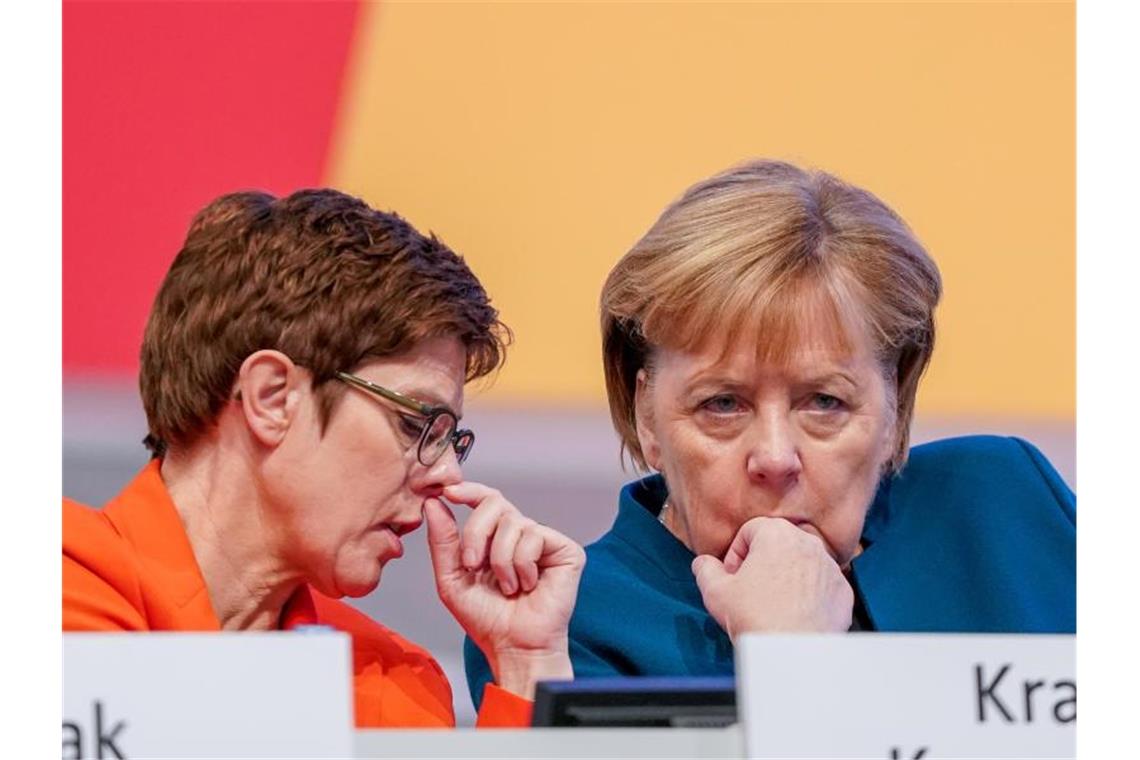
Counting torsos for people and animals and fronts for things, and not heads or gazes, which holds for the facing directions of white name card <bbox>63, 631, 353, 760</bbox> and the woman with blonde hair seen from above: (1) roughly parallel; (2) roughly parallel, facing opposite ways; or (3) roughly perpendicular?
roughly parallel

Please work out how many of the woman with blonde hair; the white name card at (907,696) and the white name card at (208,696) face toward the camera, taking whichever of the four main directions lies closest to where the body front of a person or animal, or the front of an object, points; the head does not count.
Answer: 3

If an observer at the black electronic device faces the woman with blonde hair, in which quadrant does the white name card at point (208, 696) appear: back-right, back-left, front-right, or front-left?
back-left

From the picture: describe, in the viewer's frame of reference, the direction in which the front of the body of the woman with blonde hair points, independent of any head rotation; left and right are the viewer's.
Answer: facing the viewer

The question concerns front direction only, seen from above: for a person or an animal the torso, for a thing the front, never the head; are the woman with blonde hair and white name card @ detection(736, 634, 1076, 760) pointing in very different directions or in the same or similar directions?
same or similar directions

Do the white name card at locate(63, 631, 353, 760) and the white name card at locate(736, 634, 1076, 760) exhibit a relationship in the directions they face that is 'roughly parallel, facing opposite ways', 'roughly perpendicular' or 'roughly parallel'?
roughly parallel

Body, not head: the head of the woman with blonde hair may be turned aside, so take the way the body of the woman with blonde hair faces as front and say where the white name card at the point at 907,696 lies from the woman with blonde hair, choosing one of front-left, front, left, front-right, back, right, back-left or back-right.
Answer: front

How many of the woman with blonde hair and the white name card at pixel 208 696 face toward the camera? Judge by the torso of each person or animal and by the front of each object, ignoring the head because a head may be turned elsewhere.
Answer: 2

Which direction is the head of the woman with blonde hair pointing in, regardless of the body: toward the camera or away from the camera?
toward the camera

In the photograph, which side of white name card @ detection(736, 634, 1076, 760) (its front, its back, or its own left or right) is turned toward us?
front

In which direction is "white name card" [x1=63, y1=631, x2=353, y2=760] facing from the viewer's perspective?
toward the camera
